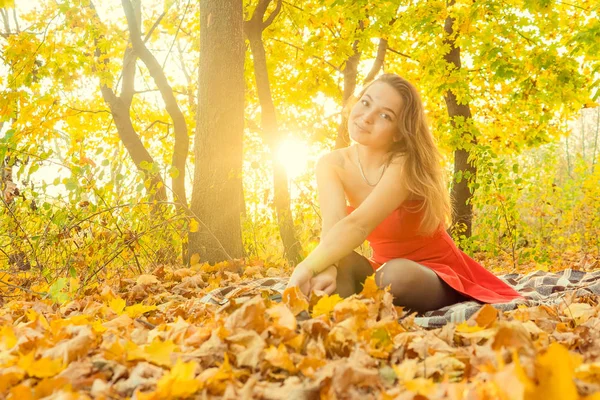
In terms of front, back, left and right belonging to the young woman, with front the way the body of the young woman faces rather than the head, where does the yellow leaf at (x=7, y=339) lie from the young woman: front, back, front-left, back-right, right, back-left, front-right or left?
front

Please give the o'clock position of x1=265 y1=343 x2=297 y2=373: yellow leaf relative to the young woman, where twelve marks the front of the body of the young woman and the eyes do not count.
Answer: The yellow leaf is roughly at 11 o'clock from the young woman.

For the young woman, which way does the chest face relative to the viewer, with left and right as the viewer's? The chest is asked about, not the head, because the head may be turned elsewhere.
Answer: facing the viewer and to the left of the viewer

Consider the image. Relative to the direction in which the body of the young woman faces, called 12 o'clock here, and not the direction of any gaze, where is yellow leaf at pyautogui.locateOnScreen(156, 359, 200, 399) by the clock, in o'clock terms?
The yellow leaf is roughly at 11 o'clock from the young woman.

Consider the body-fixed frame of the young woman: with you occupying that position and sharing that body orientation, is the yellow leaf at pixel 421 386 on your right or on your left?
on your left

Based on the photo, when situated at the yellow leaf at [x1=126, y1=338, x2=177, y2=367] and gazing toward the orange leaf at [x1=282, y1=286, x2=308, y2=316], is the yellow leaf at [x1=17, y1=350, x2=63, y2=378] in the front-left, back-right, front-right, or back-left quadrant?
back-left

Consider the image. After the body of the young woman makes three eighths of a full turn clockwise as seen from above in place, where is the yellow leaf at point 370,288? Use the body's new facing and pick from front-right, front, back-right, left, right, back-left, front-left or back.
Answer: back

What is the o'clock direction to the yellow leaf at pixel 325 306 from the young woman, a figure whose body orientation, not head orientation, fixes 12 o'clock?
The yellow leaf is roughly at 11 o'clock from the young woman.

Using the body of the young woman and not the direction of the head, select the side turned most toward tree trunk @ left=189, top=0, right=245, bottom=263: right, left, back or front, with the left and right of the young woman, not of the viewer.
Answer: right
